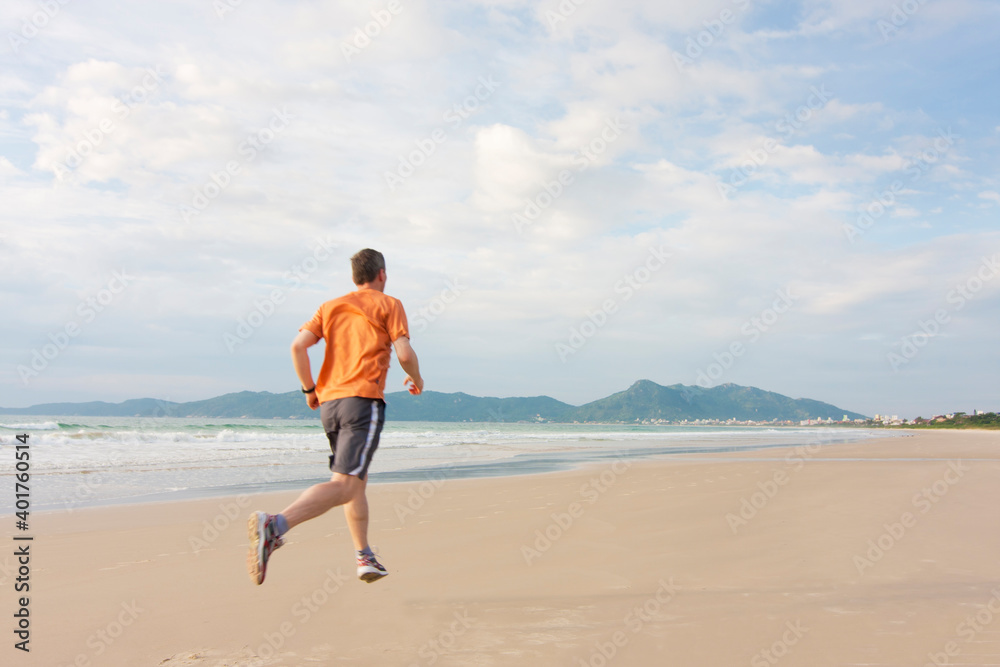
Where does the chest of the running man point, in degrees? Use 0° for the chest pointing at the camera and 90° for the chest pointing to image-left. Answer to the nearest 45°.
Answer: approximately 225°
